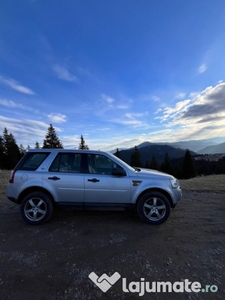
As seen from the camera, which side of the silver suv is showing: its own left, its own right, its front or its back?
right

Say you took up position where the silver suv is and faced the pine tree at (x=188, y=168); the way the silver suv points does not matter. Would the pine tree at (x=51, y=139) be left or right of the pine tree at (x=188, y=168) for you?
left

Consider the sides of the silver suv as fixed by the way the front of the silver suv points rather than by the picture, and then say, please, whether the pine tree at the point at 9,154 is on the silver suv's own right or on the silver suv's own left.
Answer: on the silver suv's own left

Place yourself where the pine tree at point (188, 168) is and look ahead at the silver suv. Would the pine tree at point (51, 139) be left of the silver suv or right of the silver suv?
right

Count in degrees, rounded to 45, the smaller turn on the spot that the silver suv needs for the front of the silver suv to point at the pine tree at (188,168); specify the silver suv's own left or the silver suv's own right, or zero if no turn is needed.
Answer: approximately 45° to the silver suv's own left

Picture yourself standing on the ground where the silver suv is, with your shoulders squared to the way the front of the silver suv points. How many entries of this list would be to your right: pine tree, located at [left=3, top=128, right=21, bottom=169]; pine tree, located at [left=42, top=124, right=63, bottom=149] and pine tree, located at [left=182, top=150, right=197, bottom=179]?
0

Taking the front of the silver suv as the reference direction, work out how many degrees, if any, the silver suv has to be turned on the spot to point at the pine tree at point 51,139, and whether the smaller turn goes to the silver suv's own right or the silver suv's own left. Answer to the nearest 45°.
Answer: approximately 90° to the silver suv's own left

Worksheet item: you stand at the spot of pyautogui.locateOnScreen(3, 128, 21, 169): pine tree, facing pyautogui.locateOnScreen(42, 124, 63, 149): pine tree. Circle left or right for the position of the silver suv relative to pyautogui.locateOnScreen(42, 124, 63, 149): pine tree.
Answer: right
